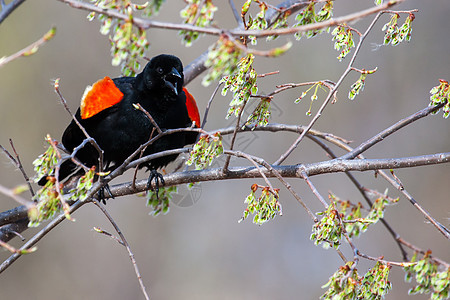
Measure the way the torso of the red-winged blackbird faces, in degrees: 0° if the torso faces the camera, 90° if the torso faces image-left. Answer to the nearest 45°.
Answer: approximately 315°
